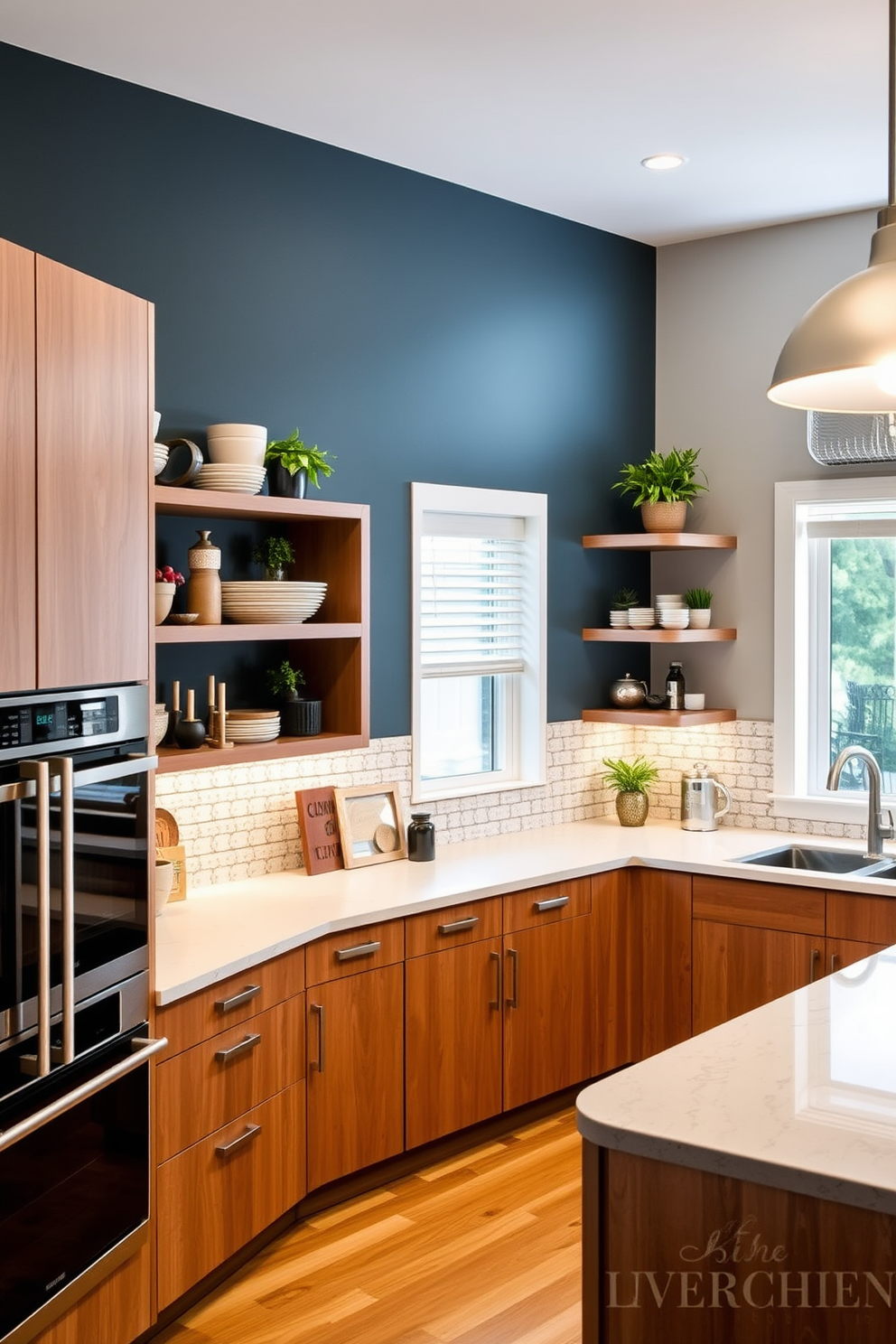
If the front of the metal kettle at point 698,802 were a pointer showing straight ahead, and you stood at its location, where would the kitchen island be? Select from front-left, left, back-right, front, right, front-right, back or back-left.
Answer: left

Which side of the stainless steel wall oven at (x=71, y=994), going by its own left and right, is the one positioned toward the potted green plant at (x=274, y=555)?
left

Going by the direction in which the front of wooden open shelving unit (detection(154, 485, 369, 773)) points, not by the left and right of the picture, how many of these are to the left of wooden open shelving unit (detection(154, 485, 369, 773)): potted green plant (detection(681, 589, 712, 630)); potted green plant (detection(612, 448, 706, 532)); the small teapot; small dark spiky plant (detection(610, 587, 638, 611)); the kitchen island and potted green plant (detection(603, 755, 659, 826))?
5

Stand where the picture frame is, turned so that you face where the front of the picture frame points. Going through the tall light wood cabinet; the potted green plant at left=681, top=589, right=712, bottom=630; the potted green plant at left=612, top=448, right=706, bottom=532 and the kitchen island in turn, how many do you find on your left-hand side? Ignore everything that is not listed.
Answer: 2

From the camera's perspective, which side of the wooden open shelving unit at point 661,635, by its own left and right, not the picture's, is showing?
front

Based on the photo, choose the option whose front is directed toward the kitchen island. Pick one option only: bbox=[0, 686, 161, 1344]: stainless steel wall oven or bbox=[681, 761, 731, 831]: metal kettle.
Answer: the stainless steel wall oven

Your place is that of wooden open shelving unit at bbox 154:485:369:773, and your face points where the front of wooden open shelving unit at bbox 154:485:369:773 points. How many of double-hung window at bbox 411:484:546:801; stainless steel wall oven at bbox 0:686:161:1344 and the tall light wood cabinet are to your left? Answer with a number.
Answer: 1

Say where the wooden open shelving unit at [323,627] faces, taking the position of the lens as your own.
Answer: facing the viewer and to the right of the viewer

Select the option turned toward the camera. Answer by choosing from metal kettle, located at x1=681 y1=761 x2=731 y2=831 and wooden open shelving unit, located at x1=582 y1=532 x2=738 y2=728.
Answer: the wooden open shelving unit

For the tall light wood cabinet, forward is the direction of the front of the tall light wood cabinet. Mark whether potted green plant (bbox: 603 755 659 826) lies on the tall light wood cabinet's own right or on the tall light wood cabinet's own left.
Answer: on the tall light wood cabinet's own left

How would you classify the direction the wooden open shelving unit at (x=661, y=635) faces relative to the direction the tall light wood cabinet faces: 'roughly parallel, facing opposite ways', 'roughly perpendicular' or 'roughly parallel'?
roughly perpendicular

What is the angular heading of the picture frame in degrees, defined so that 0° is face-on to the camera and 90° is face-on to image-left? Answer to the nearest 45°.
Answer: approximately 315°

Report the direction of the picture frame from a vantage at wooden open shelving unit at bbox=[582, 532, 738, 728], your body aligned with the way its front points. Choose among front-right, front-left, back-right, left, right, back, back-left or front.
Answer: front-right
